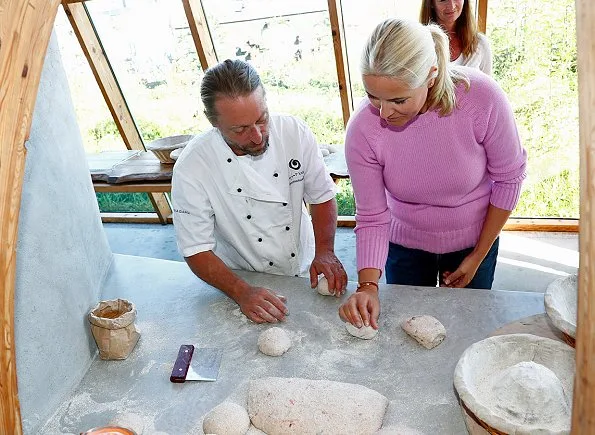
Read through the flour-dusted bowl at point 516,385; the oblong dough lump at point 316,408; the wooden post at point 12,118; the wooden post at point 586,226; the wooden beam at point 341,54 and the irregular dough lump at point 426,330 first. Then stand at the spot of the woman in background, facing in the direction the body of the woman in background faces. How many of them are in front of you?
5

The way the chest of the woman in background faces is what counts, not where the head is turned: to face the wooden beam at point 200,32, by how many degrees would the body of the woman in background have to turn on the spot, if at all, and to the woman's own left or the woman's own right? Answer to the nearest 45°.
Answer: approximately 90° to the woman's own right

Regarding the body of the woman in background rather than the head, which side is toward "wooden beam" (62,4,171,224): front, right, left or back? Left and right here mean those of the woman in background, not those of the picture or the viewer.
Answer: right

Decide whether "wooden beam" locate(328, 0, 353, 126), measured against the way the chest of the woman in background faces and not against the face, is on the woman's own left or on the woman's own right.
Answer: on the woman's own right

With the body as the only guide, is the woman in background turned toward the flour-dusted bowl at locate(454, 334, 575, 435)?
yes

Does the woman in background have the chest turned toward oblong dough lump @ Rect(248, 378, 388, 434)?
yes

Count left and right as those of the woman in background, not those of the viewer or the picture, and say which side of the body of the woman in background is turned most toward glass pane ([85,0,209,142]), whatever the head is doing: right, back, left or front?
right

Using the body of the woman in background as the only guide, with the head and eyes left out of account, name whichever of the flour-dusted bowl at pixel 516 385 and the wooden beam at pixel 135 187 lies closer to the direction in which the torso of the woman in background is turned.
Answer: the flour-dusted bowl

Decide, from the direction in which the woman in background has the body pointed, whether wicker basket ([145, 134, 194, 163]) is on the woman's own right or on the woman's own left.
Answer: on the woman's own right

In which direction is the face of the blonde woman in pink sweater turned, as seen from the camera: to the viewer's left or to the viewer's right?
to the viewer's left

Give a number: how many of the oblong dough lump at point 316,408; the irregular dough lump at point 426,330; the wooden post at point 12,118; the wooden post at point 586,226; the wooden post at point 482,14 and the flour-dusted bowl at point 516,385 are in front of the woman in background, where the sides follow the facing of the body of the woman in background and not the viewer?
5

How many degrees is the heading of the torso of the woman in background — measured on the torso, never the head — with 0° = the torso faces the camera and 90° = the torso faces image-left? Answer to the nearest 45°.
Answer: approximately 0°

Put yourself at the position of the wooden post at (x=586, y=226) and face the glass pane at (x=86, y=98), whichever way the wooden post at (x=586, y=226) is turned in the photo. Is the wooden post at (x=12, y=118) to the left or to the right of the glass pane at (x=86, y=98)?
left

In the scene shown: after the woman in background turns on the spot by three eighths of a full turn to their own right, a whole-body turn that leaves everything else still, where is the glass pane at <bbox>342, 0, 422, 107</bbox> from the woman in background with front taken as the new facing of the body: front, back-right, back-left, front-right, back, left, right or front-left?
front
